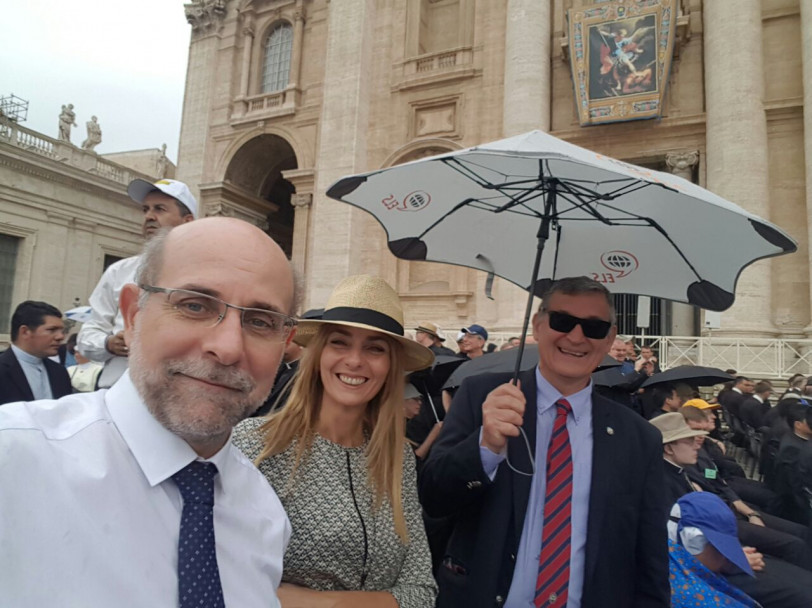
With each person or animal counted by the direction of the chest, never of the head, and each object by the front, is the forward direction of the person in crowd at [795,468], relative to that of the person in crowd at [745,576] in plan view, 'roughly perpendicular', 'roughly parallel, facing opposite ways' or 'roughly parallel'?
roughly parallel

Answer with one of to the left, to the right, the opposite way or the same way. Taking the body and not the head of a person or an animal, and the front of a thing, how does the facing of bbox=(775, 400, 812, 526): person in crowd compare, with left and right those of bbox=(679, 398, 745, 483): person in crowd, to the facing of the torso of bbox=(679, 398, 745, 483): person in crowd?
the same way

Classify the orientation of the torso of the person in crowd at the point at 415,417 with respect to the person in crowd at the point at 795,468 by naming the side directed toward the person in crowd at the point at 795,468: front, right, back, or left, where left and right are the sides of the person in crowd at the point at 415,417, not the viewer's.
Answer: left

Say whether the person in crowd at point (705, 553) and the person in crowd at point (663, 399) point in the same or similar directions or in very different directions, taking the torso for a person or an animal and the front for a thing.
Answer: same or similar directions

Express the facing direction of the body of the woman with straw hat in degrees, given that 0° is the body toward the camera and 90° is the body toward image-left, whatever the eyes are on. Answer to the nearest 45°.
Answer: approximately 0°

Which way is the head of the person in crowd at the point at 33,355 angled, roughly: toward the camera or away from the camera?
toward the camera

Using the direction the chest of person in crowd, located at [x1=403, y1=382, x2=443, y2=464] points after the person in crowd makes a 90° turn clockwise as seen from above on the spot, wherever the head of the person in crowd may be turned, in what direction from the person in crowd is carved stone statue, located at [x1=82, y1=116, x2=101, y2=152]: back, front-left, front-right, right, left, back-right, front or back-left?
right

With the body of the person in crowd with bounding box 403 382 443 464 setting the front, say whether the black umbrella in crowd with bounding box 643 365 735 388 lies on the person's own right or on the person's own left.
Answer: on the person's own left

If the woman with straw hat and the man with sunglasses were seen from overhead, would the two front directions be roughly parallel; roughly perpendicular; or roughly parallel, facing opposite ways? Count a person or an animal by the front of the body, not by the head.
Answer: roughly parallel

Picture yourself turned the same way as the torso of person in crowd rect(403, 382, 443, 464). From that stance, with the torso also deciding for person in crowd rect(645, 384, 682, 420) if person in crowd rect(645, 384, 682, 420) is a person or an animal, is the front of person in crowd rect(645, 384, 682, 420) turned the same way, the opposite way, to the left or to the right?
the same way

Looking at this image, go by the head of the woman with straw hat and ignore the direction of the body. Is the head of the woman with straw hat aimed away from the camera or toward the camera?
toward the camera
